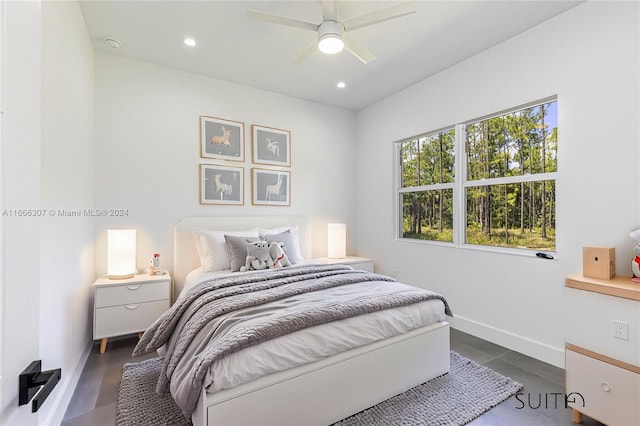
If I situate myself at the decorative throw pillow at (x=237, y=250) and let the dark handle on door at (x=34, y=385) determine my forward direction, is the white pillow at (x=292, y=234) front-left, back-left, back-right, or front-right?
back-left

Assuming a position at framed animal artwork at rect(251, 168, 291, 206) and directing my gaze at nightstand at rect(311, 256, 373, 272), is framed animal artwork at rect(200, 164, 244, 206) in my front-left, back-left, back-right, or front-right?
back-right

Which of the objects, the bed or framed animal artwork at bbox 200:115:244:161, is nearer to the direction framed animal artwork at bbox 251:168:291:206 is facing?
the bed

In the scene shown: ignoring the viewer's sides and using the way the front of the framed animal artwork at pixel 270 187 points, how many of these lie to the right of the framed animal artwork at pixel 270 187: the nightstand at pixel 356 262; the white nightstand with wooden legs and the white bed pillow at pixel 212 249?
2

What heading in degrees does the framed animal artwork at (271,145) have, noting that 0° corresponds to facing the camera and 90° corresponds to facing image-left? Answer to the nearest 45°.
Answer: approximately 315°

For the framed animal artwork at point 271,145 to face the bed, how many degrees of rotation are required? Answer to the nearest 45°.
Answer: approximately 45° to its right

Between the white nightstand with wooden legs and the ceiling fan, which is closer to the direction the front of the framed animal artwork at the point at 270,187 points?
the ceiling fan

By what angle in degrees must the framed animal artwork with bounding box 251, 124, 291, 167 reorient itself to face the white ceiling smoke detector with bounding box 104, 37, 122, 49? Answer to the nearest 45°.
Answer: approximately 90° to its right

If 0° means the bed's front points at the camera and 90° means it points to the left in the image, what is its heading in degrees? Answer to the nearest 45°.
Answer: approximately 315°

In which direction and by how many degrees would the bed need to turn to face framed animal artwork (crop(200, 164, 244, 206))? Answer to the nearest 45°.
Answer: approximately 180°
